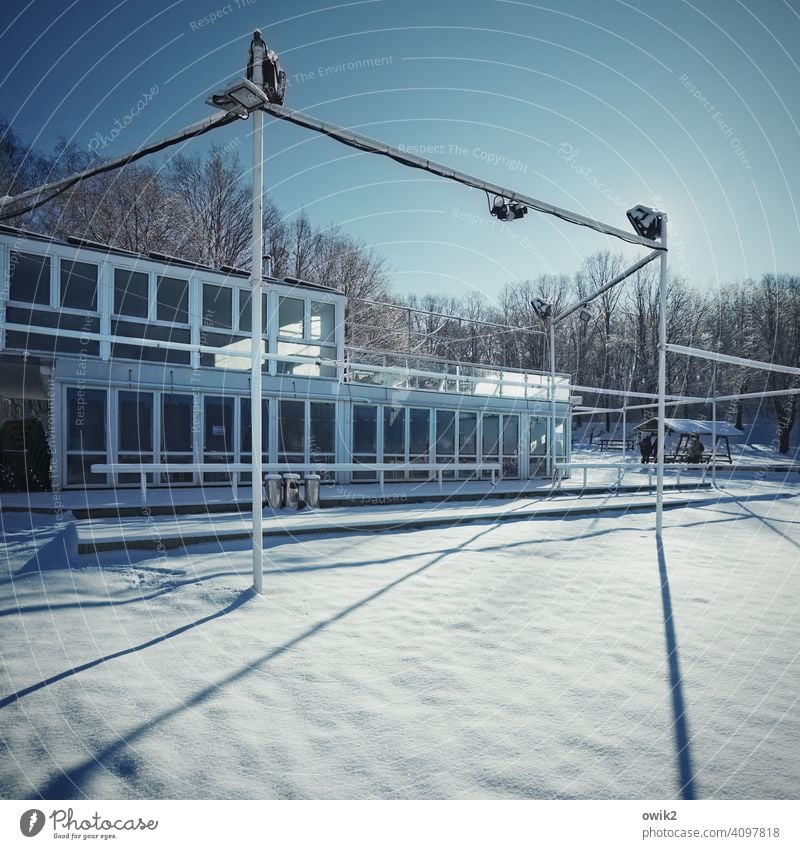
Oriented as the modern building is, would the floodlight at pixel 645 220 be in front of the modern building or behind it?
in front

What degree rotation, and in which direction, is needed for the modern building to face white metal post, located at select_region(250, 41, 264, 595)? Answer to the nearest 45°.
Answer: approximately 45° to its right

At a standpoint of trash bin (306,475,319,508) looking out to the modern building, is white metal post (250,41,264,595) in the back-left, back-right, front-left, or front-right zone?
back-left

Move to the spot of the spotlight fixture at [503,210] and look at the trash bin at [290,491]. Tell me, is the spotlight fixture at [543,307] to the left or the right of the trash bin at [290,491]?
right

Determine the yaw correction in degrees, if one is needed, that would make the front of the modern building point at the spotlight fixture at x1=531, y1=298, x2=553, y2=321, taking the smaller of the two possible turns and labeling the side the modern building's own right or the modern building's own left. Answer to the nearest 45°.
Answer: approximately 45° to the modern building's own left

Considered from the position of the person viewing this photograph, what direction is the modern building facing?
facing the viewer and to the right of the viewer

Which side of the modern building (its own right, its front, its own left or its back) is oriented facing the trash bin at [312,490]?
front

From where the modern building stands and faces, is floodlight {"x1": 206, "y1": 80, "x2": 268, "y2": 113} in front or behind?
in front
